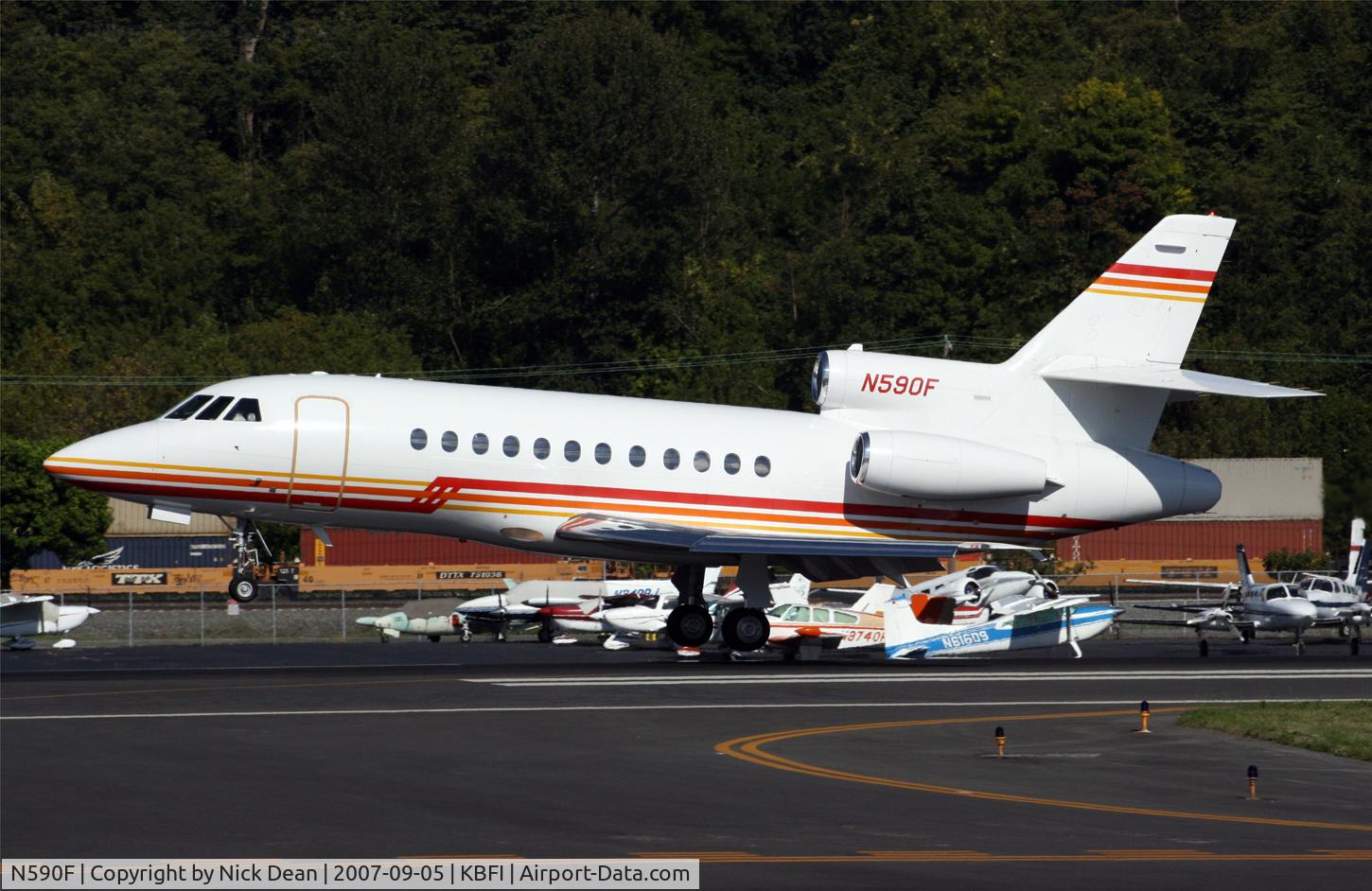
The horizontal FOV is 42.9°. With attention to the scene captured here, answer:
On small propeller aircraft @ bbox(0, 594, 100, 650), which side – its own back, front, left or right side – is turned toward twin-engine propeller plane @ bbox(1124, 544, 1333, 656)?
front

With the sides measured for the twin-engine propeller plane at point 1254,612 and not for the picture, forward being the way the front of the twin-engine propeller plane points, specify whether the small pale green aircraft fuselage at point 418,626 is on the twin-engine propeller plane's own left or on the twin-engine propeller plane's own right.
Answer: on the twin-engine propeller plane's own right

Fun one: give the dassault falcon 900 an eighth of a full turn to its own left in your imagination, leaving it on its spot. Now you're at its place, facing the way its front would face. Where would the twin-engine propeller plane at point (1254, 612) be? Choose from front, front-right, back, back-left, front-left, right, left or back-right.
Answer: back

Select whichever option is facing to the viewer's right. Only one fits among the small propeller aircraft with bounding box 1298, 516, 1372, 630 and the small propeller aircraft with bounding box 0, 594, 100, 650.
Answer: the small propeller aircraft with bounding box 0, 594, 100, 650

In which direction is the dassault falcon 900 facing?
to the viewer's left

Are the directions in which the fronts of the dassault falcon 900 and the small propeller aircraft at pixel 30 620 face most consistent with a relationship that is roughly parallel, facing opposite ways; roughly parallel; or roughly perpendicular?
roughly parallel, facing opposite ways

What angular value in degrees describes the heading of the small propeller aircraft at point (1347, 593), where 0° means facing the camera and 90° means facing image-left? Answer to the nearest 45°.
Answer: approximately 45°

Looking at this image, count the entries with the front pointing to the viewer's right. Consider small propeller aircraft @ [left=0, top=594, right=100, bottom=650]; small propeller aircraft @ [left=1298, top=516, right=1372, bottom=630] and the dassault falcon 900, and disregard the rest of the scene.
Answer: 1

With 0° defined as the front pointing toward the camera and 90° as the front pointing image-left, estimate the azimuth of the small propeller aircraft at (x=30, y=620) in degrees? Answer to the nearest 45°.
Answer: approximately 270°

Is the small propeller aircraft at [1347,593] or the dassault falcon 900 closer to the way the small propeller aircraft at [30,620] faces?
the small propeller aircraft

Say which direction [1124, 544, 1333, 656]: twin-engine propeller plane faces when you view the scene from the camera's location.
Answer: facing the viewer and to the right of the viewer

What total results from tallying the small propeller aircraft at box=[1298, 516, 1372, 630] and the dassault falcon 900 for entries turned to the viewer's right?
0

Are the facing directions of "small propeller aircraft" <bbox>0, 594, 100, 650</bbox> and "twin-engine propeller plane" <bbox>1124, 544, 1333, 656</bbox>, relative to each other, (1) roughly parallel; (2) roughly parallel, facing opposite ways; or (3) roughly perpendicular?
roughly perpendicular
